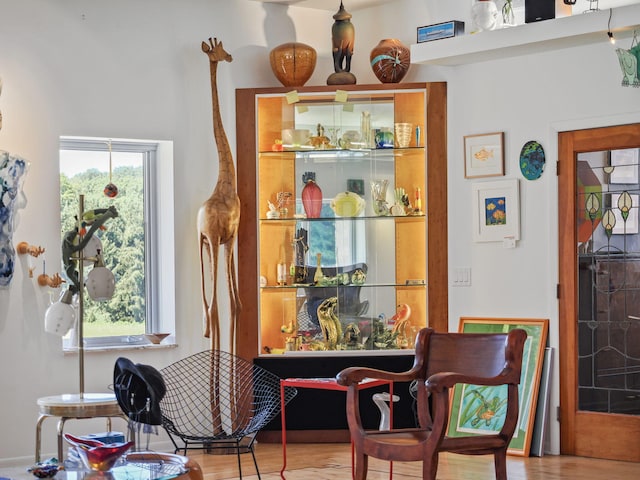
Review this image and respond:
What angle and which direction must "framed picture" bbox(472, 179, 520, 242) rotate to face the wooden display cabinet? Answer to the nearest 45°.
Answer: approximately 90° to its right

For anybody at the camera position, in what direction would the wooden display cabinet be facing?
facing the viewer

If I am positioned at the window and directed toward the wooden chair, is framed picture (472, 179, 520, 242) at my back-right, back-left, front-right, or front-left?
front-left

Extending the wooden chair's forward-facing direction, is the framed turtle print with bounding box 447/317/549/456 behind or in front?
behind

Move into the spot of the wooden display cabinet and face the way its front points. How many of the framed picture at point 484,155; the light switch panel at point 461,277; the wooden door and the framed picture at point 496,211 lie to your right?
0

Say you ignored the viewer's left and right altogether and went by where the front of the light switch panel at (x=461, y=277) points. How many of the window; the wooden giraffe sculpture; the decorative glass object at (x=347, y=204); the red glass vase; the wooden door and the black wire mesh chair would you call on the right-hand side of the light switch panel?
5

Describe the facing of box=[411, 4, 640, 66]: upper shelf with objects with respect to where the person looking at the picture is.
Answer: facing the viewer and to the left of the viewer

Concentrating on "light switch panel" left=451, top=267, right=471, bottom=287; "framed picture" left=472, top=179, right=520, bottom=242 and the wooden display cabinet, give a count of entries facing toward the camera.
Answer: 3

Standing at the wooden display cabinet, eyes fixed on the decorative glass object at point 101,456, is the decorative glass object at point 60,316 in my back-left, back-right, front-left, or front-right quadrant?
front-right

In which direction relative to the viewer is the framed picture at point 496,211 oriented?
toward the camera

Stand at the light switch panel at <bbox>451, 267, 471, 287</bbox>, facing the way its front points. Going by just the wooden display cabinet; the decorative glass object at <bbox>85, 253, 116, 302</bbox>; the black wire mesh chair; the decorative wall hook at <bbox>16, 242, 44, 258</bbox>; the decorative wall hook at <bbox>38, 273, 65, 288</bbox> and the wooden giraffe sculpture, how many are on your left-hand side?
0

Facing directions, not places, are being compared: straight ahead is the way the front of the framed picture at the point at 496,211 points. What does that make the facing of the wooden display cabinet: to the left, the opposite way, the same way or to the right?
the same way

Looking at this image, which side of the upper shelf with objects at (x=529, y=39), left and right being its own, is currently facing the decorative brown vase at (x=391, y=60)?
right

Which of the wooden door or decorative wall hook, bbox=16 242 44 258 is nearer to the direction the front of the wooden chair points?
the decorative wall hook

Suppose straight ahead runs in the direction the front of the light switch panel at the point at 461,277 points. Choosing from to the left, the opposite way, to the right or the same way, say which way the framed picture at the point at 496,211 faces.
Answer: the same way

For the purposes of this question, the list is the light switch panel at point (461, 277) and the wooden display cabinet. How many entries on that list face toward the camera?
2
